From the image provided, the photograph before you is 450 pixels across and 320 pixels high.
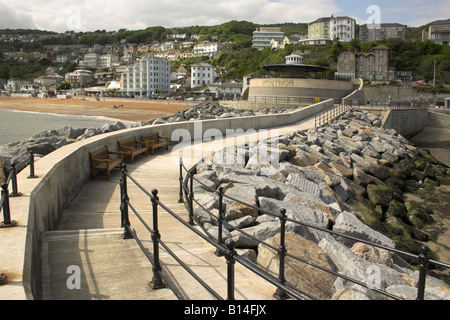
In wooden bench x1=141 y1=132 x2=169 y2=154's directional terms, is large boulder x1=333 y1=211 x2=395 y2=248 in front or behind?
in front

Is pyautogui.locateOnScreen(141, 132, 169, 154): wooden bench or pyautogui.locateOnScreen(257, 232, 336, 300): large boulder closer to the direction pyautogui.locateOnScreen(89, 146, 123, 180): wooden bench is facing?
the large boulder

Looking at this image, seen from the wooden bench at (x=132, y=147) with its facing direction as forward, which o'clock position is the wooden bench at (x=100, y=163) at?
the wooden bench at (x=100, y=163) is roughly at 2 o'clock from the wooden bench at (x=132, y=147).

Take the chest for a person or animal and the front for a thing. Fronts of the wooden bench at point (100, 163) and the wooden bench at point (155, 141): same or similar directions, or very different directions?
same or similar directions

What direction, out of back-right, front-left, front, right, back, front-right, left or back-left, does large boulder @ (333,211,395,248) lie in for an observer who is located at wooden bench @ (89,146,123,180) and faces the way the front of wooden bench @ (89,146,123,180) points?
front

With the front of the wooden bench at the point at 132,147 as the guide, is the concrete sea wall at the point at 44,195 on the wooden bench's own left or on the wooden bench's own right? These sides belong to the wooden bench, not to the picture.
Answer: on the wooden bench's own right

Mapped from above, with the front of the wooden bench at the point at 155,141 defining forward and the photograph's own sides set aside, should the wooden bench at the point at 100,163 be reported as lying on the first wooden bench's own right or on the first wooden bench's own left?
on the first wooden bench's own right

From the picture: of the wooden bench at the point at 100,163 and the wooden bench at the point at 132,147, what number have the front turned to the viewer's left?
0

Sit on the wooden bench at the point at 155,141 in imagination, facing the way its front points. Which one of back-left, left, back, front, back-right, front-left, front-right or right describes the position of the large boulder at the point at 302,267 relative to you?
front-right

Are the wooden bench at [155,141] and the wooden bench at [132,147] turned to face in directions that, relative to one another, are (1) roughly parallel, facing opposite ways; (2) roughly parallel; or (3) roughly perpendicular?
roughly parallel

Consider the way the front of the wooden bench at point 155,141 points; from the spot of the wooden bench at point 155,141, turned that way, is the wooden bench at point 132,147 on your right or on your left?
on your right

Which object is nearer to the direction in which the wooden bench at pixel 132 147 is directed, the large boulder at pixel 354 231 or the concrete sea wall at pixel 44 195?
the large boulder

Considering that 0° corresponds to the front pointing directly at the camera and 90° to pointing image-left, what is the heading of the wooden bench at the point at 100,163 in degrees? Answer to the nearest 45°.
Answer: approximately 315°

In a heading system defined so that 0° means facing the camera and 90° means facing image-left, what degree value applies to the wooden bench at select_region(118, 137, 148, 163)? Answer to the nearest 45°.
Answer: approximately 315°
